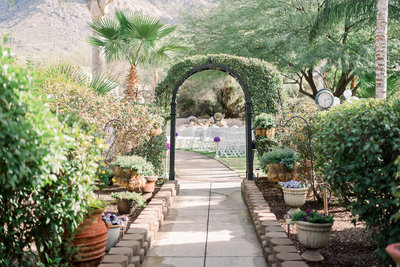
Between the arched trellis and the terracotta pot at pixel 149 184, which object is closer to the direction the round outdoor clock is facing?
the terracotta pot

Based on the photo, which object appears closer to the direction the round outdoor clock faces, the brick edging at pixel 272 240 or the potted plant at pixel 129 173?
the brick edging

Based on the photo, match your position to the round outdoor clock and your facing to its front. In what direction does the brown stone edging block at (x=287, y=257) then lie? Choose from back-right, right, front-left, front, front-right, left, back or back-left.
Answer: front

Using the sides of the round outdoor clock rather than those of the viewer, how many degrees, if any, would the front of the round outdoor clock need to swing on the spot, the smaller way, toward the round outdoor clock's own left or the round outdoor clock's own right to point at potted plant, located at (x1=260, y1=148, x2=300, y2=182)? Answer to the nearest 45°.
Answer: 0° — it already faces it

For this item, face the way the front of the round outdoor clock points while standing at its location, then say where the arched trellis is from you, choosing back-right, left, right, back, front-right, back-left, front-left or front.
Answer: right

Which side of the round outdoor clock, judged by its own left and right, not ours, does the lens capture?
front

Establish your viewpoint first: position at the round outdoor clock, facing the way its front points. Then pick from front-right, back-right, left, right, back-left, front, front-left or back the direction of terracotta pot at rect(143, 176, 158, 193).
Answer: front-right

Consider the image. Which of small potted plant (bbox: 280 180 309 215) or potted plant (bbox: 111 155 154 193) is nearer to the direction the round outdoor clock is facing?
the small potted plant

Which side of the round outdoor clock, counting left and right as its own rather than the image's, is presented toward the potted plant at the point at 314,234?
front

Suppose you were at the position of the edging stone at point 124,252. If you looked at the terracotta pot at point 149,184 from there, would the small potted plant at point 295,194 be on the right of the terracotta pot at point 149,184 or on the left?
right

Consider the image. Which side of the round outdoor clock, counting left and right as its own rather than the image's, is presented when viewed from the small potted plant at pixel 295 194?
front

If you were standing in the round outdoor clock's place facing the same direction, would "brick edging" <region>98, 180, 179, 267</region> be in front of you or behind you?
in front

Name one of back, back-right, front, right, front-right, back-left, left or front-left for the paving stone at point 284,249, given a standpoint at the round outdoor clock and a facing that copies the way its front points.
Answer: front

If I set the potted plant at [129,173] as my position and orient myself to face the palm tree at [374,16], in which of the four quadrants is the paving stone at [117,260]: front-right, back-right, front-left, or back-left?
back-right

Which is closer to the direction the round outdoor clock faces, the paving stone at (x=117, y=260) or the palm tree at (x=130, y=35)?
the paving stone

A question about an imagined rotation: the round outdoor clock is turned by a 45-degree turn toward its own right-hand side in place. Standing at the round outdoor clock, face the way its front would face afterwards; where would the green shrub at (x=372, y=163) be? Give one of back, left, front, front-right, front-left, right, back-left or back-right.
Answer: front-left

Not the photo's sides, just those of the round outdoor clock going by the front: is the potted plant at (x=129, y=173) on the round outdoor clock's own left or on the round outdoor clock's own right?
on the round outdoor clock's own right

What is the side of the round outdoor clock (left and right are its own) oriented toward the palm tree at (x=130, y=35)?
right
